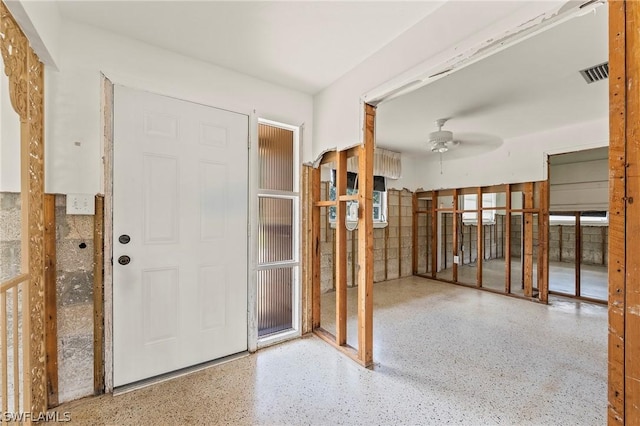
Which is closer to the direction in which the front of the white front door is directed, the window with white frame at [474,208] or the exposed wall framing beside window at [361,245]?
the exposed wall framing beside window

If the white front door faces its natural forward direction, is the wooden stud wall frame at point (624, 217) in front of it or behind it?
in front

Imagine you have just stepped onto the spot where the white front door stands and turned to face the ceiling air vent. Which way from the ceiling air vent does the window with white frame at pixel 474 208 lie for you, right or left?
left

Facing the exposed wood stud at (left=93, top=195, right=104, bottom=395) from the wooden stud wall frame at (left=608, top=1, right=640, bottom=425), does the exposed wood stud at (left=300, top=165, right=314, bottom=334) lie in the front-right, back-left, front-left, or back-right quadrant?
front-right

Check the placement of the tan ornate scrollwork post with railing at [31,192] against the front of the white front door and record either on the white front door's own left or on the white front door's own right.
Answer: on the white front door's own right

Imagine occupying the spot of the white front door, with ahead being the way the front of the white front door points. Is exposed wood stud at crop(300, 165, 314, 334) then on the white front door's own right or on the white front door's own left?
on the white front door's own left

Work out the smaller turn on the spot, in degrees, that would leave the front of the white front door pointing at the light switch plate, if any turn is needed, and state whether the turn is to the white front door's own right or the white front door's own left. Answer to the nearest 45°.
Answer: approximately 135° to the white front door's own right

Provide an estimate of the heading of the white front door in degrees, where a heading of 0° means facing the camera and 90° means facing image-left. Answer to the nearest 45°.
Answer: approximately 315°

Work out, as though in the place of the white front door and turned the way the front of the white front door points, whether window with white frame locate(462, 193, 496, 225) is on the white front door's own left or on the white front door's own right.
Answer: on the white front door's own left

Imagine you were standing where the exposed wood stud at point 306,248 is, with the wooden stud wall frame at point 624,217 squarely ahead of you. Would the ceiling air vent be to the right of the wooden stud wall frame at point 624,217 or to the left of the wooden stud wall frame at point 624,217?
left
